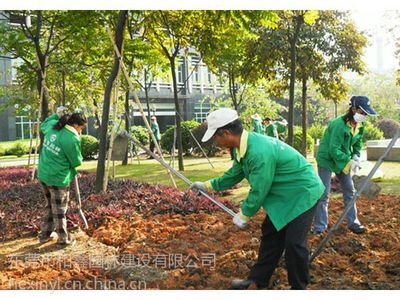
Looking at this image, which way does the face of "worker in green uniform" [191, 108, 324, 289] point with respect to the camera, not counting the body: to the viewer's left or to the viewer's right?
to the viewer's left

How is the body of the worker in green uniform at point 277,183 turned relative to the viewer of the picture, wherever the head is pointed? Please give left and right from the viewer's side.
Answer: facing to the left of the viewer

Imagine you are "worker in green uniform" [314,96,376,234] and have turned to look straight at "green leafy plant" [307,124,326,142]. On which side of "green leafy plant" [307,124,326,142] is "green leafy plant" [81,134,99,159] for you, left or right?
left

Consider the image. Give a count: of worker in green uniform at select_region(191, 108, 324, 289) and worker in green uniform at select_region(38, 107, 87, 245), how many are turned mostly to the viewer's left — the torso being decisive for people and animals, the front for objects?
1

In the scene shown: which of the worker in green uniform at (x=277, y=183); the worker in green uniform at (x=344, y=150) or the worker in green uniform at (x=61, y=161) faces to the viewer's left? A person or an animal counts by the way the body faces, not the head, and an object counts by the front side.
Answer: the worker in green uniform at (x=277, y=183)

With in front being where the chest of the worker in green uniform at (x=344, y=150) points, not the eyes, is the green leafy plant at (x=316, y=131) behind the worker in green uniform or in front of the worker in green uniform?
behind

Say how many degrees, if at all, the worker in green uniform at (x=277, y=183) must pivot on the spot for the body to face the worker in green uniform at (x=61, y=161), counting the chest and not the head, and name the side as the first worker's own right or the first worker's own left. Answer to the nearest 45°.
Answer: approximately 45° to the first worker's own right
